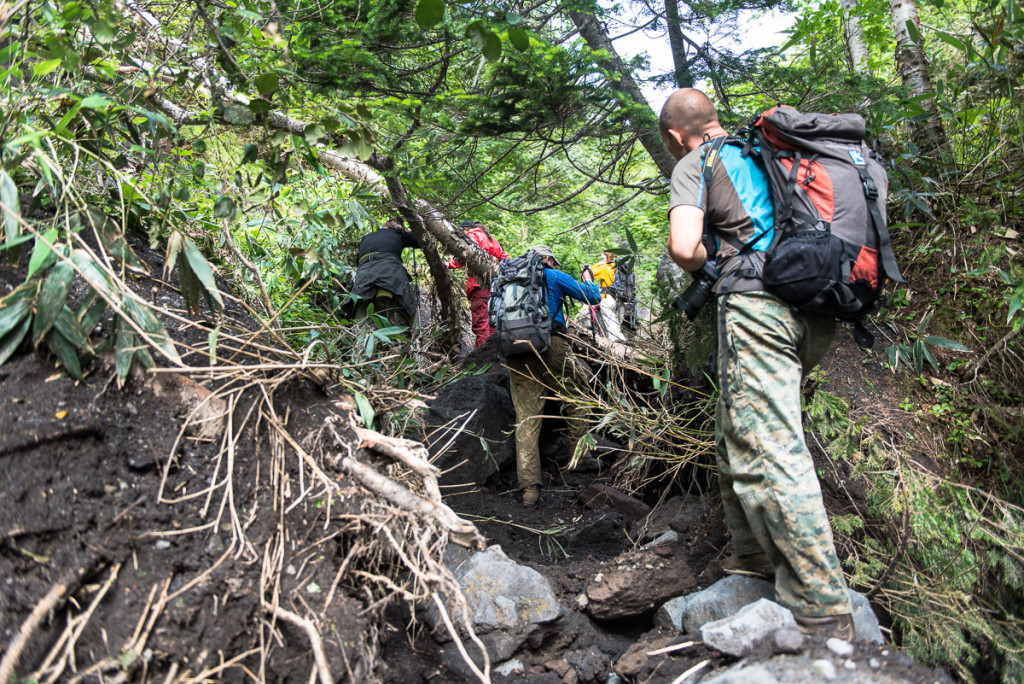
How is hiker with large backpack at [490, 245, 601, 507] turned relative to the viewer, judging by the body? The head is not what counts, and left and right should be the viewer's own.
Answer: facing away from the viewer and to the right of the viewer

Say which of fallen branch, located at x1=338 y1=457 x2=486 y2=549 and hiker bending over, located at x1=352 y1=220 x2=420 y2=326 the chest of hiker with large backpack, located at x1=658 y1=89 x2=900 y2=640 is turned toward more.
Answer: the hiker bending over

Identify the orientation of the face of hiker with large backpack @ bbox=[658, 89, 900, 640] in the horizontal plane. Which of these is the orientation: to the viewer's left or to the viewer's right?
to the viewer's left

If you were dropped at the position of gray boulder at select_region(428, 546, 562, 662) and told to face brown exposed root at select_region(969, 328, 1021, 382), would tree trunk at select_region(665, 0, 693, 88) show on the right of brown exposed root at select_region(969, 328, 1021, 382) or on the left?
left

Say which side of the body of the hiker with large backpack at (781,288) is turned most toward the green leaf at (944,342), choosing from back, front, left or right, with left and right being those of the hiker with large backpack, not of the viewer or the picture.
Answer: right

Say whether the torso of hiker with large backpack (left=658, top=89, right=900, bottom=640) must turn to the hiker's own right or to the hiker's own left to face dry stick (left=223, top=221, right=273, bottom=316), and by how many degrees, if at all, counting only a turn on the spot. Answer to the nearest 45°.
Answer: approximately 45° to the hiker's own left

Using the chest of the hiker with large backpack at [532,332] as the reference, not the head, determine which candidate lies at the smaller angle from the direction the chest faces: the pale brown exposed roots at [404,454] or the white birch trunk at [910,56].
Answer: the white birch trunk

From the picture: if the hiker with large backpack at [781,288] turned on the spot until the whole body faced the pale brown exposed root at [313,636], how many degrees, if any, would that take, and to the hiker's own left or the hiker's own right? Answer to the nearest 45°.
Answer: approximately 90° to the hiker's own left

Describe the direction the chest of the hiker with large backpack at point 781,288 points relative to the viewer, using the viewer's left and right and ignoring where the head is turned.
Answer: facing away from the viewer and to the left of the viewer
